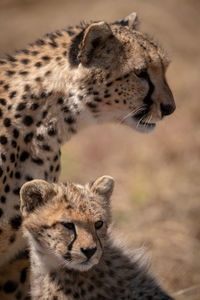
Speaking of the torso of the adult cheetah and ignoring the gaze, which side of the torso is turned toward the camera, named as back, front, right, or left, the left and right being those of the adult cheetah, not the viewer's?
right
